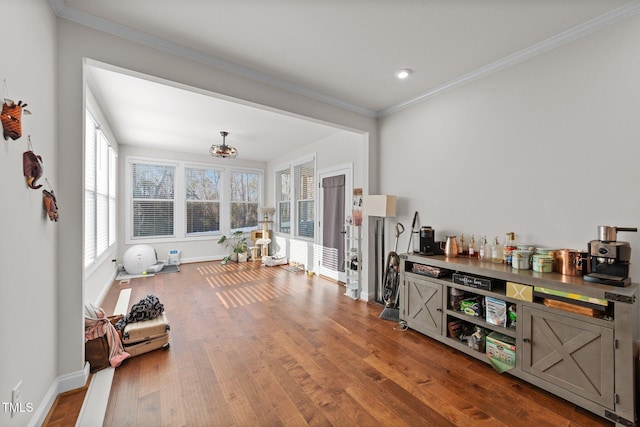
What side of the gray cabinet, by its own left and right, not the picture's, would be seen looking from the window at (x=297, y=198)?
right

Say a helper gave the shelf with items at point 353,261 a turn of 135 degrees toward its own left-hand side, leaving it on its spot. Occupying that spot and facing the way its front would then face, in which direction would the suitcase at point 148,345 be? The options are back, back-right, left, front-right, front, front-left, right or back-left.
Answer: back-right

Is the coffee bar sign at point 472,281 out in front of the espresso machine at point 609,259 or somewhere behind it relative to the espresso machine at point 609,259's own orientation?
in front

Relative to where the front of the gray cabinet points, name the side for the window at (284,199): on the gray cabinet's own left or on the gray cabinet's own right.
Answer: on the gray cabinet's own right

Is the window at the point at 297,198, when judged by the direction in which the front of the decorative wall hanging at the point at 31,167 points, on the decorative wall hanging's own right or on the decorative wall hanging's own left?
on the decorative wall hanging's own left

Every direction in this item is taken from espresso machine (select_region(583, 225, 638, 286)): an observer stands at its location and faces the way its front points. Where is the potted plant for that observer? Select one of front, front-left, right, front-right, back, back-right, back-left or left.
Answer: front-right

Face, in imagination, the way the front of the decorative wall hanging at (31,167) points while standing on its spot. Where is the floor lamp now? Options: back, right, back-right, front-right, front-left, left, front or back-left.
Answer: front-left

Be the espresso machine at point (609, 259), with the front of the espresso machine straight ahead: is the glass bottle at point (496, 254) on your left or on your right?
on your right

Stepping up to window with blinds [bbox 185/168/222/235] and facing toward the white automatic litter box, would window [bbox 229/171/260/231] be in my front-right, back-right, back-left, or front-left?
back-left

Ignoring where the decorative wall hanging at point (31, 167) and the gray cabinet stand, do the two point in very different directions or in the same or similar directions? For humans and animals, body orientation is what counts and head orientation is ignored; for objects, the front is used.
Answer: very different directions
